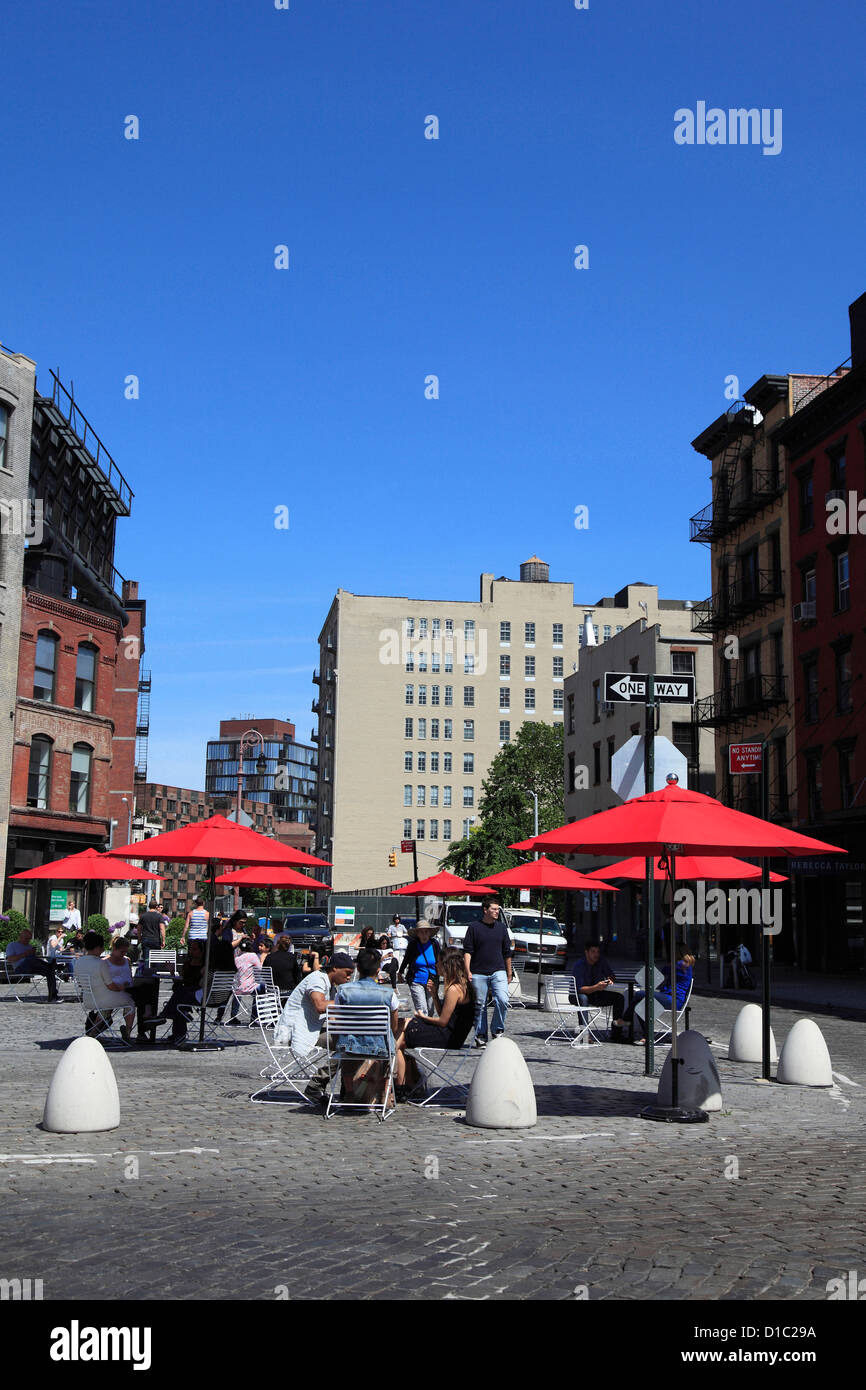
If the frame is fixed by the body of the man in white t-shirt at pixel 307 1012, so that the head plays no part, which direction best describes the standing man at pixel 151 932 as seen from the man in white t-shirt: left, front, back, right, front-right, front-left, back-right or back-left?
left

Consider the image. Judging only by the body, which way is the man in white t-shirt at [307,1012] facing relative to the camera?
to the viewer's right

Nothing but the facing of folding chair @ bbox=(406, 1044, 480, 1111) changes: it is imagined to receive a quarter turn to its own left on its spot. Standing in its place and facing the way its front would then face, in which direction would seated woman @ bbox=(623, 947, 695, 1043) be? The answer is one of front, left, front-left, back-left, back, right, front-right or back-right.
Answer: back-left

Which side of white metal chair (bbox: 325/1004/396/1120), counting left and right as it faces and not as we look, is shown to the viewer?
back

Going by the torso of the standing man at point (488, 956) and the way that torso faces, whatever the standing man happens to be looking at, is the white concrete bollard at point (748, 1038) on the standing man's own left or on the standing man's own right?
on the standing man's own left

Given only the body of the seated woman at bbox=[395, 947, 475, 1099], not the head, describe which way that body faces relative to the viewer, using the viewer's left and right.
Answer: facing to the left of the viewer

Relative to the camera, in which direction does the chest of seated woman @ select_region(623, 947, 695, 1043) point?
to the viewer's left

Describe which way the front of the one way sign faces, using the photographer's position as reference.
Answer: facing the viewer

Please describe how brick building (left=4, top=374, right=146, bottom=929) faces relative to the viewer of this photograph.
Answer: facing the viewer and to the right of the viewer

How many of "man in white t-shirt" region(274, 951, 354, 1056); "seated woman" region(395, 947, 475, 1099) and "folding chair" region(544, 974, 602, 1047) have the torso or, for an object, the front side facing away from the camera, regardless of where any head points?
0

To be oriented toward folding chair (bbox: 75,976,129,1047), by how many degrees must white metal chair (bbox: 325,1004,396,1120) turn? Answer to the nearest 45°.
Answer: approximately 45° to its left

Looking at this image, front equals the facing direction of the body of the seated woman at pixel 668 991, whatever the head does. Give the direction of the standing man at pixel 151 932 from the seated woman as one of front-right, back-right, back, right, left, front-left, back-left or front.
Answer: front-right
